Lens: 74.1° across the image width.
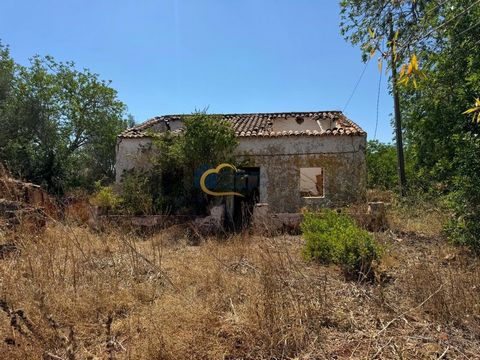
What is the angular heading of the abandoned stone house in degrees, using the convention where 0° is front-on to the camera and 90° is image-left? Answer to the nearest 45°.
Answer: approximately 0°

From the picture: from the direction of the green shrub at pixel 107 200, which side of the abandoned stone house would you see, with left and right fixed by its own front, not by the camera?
right

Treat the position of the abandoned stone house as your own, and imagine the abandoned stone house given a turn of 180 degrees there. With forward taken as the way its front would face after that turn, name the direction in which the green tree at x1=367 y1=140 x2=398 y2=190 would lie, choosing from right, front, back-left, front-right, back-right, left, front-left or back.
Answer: front-right

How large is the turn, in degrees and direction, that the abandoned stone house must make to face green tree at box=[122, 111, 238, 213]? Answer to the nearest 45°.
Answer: approximately 90° to its right

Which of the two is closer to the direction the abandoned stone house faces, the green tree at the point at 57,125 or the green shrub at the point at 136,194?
the green shrub

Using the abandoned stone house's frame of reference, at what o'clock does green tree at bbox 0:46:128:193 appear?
The green tree is roughly at 4 o'clock from the abandoned stone house.

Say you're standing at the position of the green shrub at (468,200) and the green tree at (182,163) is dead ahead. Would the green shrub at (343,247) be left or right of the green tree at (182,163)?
left
